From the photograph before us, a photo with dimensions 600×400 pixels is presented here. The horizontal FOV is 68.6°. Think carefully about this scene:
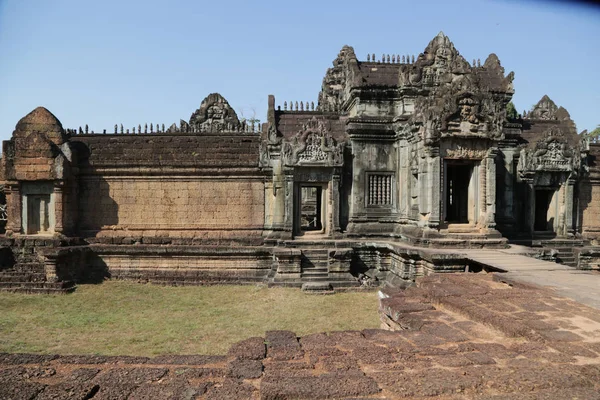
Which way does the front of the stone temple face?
toward the camera
